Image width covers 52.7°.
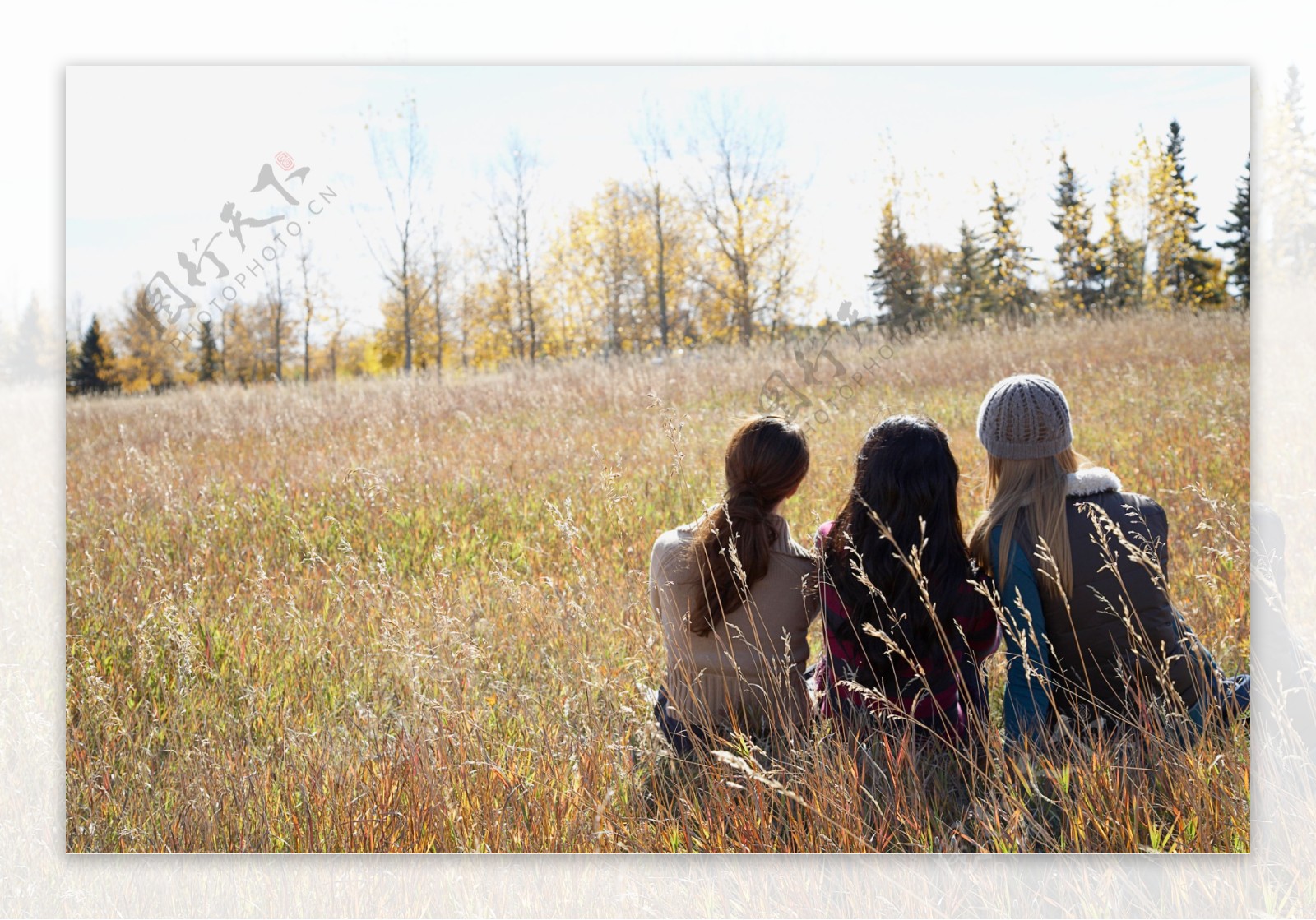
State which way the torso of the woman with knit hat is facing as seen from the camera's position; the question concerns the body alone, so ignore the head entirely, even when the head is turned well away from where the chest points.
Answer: away from the camera

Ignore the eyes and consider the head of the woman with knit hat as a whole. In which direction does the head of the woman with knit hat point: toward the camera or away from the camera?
away from the camera

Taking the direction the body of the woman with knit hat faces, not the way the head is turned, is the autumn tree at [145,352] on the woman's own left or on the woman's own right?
on the woman's own left

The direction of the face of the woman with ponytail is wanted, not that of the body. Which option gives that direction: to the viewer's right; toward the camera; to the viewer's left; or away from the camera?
away from the camera

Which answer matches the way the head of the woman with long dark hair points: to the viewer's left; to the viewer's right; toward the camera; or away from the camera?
away from the camera

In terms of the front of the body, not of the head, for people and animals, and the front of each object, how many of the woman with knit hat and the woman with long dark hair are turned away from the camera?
2

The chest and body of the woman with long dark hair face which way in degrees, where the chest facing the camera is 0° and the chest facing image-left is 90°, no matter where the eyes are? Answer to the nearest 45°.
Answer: approximately 180°

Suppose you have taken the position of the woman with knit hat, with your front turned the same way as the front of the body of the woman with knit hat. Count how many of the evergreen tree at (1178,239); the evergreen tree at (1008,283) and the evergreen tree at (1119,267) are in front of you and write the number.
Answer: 3
